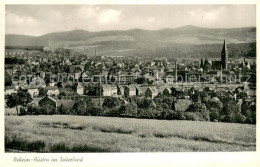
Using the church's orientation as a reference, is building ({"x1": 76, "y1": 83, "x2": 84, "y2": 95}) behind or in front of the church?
behind

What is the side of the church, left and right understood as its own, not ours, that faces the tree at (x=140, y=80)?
back

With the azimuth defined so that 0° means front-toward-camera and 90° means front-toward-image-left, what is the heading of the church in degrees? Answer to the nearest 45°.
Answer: approximately 270°

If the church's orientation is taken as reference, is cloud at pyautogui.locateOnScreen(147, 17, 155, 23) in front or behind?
behind

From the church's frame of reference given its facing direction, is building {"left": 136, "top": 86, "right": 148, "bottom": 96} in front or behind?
behind
